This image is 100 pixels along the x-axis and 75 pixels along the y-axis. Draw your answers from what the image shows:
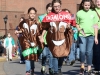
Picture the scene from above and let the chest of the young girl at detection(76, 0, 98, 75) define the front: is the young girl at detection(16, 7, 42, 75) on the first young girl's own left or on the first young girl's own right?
on the first young girl's own right

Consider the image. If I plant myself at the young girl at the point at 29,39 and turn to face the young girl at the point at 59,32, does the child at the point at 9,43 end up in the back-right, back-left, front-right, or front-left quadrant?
back-left

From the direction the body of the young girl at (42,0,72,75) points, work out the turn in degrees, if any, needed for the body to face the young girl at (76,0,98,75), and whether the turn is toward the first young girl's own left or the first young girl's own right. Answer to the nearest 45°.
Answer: approximately 135° to the first young girl's own left

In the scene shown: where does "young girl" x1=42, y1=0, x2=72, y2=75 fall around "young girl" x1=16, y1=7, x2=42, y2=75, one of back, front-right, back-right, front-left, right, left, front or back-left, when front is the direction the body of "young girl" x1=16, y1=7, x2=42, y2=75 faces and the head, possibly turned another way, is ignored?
front-left

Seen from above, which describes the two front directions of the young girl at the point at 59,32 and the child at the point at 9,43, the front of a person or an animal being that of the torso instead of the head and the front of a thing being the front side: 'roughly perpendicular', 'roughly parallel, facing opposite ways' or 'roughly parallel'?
roughly parallel

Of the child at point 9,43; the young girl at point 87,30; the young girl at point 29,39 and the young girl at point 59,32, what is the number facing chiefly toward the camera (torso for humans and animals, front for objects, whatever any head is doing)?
4

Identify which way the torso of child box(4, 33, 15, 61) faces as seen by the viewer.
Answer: toward the camera

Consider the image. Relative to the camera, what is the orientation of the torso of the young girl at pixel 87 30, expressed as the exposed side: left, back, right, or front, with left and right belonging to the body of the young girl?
front

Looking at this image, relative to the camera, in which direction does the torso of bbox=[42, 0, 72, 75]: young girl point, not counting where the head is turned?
toward the camera
